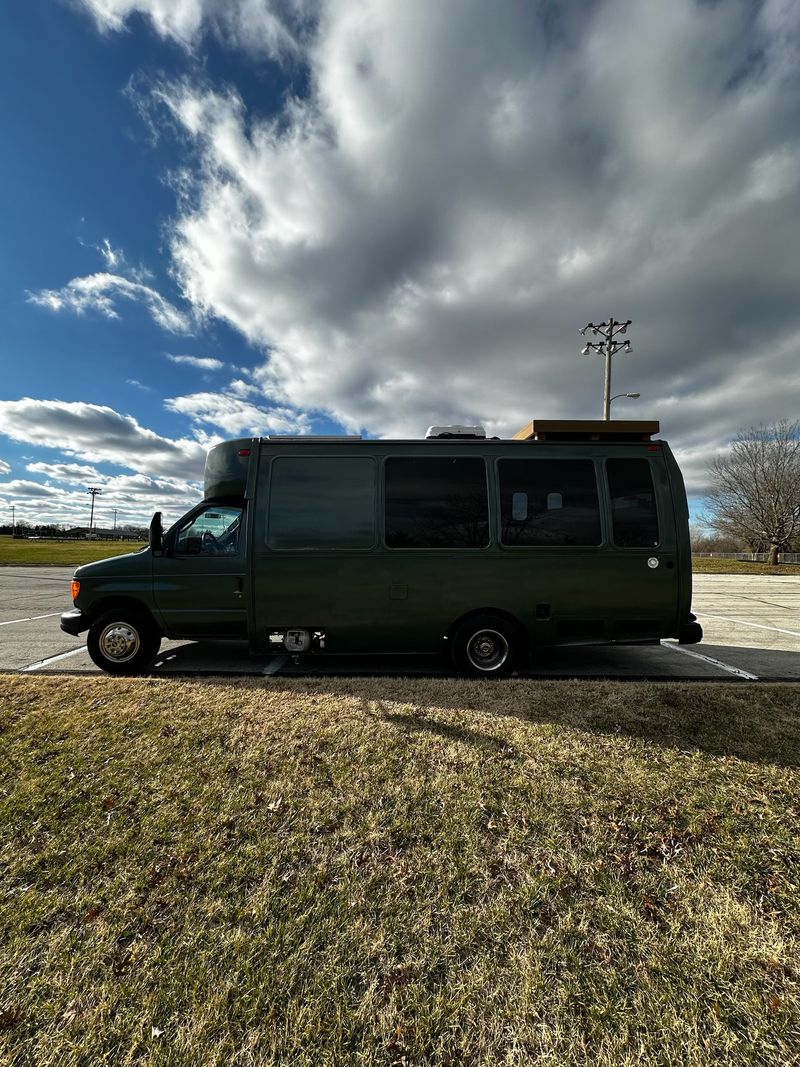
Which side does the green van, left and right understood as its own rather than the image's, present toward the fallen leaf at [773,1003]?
left

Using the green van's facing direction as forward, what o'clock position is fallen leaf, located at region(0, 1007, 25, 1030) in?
The fallen leaf is roughly at 10 o'clock from the green van.

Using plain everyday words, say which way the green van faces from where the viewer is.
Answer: facing to the left of the viewer
